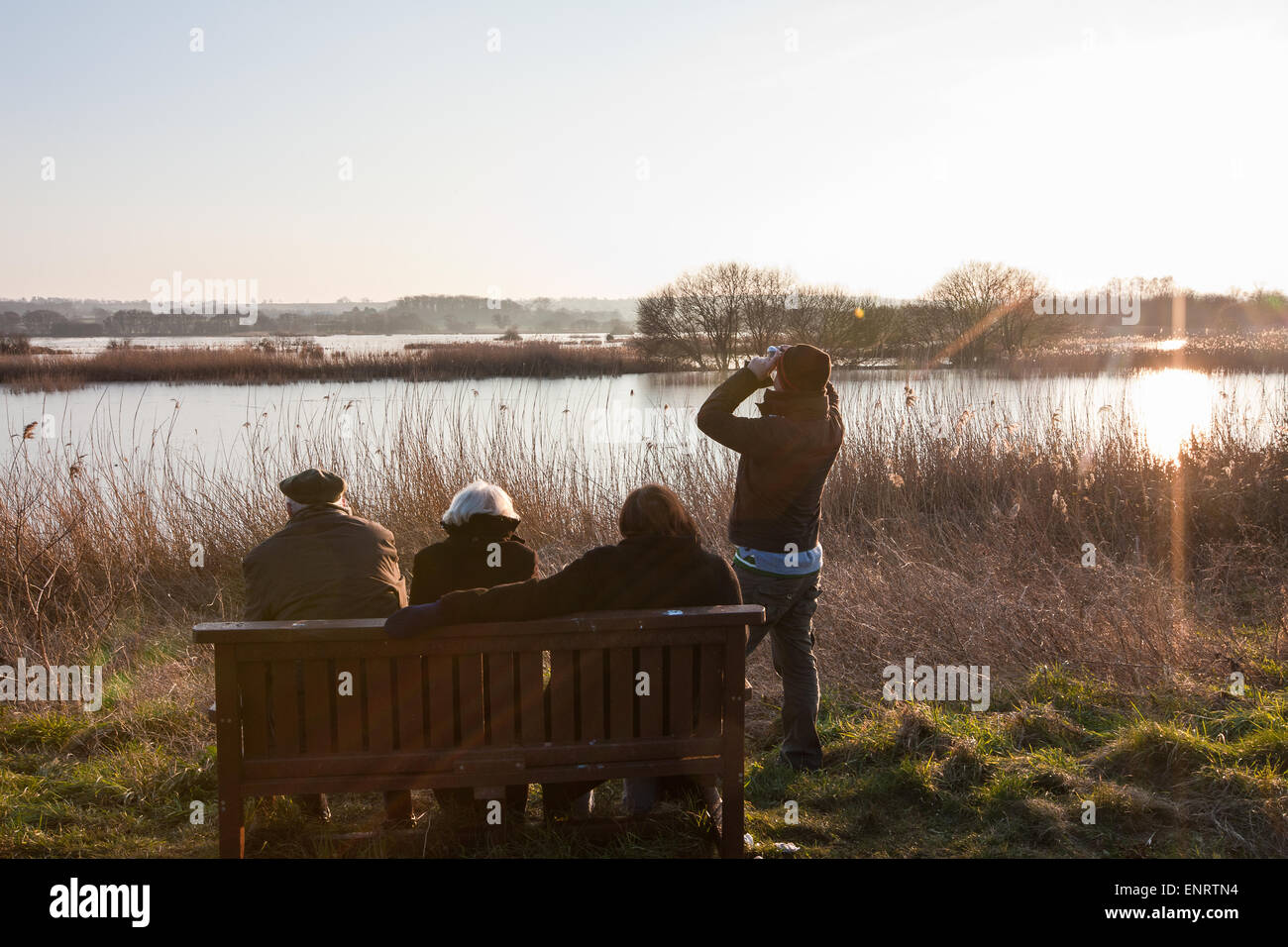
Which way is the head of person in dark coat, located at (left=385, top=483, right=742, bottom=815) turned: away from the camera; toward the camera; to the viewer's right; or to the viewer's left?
away from the camera

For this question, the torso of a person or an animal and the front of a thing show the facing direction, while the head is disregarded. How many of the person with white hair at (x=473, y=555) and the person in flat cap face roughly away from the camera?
2

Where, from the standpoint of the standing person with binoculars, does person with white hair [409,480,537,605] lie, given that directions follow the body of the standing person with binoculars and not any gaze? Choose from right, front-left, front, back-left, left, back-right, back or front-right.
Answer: left

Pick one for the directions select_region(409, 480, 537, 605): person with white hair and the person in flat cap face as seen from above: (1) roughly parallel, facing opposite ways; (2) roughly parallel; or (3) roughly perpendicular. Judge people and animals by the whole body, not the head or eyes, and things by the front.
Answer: roughly parallel

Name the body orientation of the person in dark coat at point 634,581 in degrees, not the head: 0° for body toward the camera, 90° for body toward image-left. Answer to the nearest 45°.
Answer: approximately 180°

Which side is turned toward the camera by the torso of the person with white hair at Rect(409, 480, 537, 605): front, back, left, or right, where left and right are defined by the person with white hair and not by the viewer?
back

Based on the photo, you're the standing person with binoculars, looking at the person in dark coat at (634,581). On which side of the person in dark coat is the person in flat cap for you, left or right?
right

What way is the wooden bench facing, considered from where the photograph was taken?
facing away from the viewer

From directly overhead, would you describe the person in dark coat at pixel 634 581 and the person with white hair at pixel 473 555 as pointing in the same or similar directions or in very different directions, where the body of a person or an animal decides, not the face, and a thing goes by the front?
same or similar directions

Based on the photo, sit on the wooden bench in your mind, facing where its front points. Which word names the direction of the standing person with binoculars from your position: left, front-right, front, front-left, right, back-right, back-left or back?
front-right

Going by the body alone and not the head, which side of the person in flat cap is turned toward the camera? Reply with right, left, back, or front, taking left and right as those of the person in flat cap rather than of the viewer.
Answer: back

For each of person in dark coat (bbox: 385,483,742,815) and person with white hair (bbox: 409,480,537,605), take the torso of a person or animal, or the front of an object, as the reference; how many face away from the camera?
2

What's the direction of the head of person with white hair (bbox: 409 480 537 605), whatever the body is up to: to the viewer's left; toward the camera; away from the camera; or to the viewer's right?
away from the camera

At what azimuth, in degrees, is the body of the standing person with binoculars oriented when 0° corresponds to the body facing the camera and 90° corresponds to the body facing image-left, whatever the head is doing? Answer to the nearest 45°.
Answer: approximately 135°
